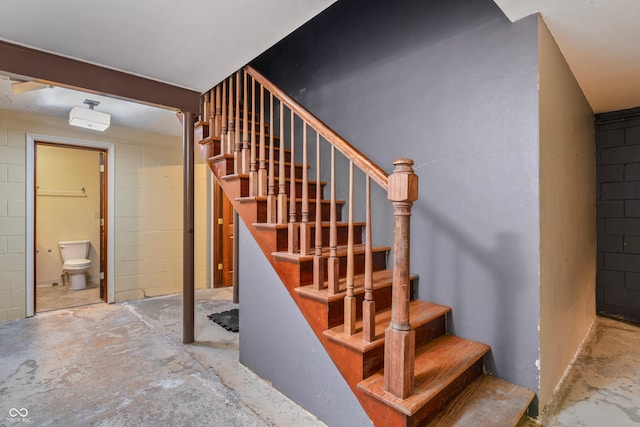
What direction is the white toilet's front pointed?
toward the camera

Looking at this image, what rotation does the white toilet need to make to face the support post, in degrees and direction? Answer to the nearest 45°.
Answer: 0° — it already faces it

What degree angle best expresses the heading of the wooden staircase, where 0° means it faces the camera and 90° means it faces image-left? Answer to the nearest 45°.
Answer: approximately 315°

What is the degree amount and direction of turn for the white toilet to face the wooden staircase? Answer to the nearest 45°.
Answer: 0° — it already faces it

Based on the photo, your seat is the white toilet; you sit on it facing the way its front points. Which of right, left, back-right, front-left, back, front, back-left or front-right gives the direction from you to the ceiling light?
front

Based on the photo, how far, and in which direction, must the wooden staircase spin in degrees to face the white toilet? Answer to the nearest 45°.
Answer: approximately 180°

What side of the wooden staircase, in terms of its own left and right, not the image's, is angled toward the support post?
back

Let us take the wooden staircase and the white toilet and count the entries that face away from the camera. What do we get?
0

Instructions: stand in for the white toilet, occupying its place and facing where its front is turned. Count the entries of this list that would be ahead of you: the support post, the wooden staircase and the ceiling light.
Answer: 3

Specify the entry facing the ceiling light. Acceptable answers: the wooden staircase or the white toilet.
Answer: the white toilet

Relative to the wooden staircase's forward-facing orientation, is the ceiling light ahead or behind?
behind

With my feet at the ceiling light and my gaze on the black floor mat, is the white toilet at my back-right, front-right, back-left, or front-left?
back-left
